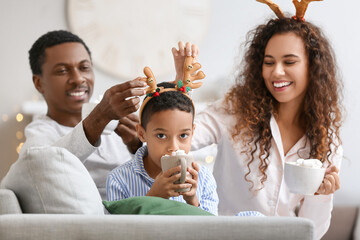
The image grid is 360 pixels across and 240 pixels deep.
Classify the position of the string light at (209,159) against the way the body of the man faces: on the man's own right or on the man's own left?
on the man's own left

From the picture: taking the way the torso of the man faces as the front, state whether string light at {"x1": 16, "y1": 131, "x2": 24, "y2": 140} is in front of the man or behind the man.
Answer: behind

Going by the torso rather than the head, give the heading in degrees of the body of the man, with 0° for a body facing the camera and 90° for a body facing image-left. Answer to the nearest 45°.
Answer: approximately 315°
